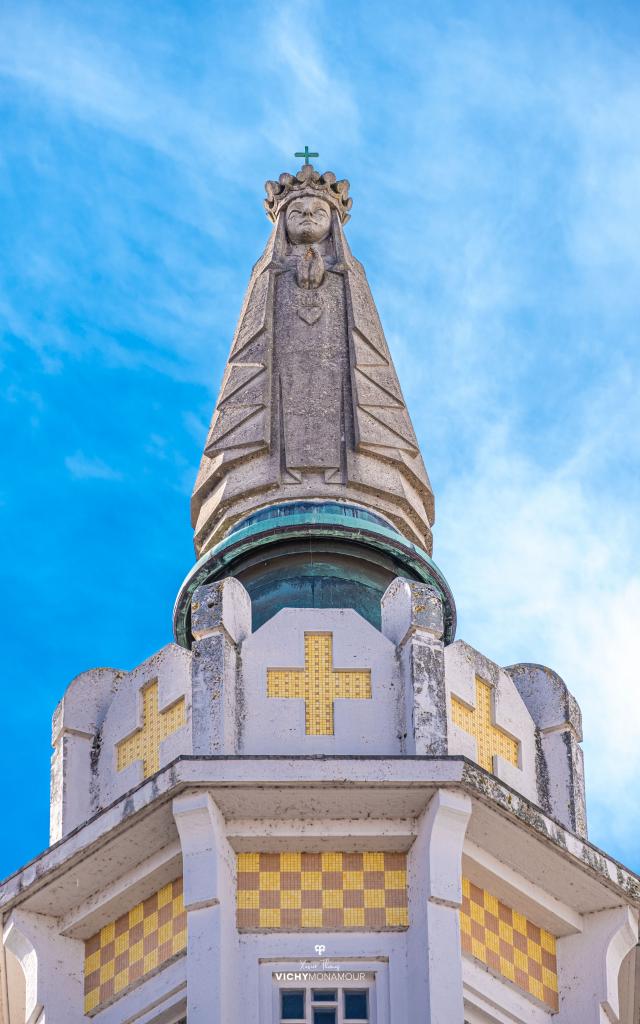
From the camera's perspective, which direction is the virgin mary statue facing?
toward the camera
